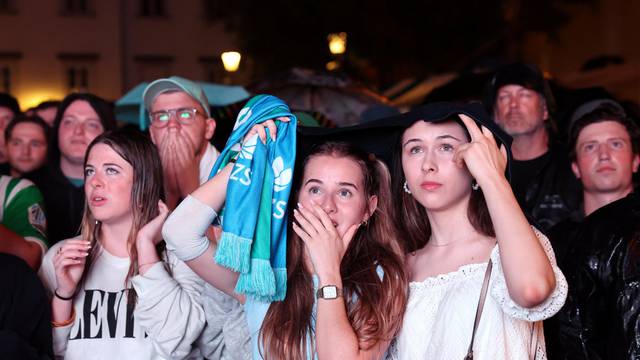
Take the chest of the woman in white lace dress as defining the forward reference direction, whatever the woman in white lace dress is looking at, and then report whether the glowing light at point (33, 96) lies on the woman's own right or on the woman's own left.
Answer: on the woman's own right

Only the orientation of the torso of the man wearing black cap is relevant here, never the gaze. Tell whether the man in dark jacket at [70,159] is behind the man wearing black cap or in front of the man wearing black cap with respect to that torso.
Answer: in front

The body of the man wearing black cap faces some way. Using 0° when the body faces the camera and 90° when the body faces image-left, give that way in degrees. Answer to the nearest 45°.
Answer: approximately 45°

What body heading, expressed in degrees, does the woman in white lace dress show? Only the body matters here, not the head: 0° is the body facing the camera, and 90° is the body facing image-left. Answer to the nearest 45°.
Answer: approximately 45°

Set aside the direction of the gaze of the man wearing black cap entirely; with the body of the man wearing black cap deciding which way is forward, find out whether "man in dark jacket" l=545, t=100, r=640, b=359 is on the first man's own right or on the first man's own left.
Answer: on the first man's own left

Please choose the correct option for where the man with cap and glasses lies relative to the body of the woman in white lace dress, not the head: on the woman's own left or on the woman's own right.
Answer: on the woman's own right

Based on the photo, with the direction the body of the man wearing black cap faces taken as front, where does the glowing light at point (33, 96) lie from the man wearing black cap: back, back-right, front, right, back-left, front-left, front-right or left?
right

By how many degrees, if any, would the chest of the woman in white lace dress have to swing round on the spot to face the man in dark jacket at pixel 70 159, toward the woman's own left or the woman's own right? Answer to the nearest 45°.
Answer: approximately 90° to the woman's own right
